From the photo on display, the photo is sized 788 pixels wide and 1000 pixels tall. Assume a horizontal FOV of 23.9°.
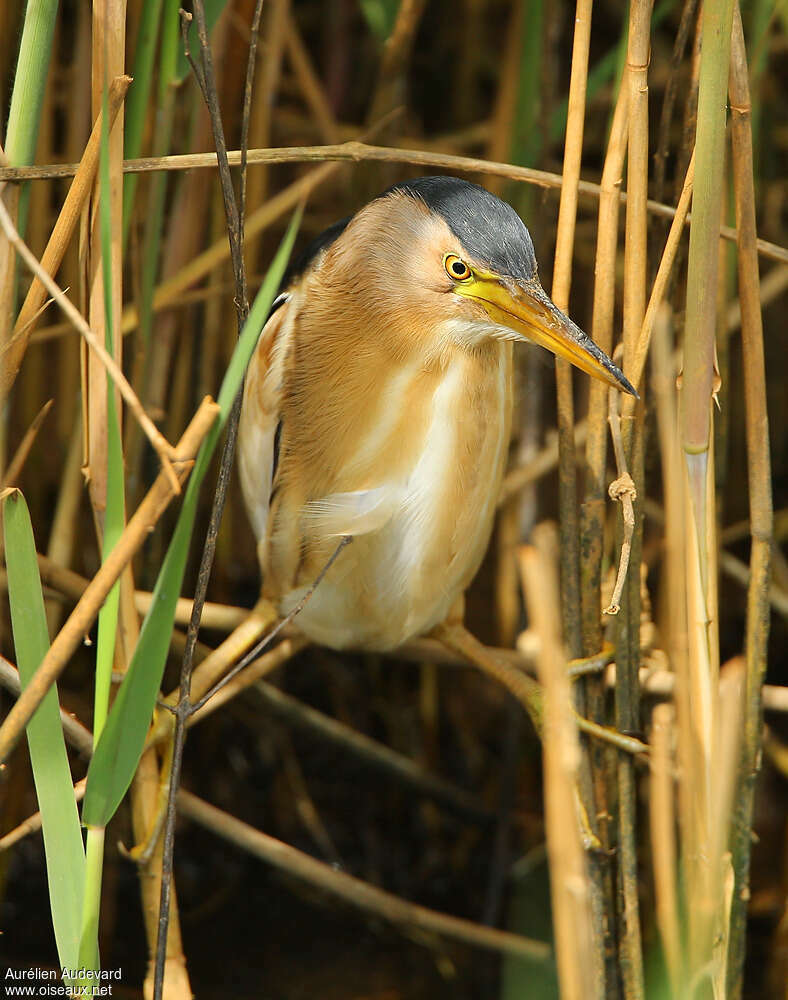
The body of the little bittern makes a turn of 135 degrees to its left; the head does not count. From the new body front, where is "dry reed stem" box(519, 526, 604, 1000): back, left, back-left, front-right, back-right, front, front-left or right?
back

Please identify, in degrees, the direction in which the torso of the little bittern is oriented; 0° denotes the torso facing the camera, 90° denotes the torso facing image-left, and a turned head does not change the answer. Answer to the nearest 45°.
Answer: approximately 315°

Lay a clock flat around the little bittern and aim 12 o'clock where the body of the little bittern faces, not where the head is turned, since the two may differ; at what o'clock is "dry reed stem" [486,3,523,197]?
The dry reed stem is roughly at 8 o'clock from the little bittern.

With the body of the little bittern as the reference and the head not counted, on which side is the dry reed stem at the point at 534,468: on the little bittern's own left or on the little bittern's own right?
on the little bittern's own left

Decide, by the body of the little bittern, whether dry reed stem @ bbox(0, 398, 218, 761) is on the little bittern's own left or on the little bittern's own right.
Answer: on the little bittern's own right
